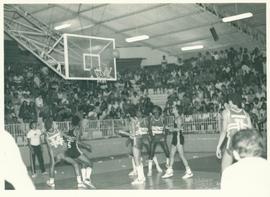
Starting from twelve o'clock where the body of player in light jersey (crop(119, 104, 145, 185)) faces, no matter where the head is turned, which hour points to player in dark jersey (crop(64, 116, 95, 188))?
The player in dark jersey is roughly at 11 o'clock from the player in light jersey.

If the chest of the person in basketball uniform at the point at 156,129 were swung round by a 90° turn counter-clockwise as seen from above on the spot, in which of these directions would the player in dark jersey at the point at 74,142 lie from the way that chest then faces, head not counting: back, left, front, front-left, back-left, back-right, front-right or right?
back-right

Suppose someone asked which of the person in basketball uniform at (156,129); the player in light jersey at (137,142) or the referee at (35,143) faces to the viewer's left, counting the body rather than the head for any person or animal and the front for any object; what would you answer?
the player in light jersey at (137,142)

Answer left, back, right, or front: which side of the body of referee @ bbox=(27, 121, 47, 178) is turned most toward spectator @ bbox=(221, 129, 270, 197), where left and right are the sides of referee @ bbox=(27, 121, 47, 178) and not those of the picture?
front

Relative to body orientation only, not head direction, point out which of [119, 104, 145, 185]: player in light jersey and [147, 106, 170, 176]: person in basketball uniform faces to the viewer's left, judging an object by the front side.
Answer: [119, 104, 145, 185]: player in light jersey

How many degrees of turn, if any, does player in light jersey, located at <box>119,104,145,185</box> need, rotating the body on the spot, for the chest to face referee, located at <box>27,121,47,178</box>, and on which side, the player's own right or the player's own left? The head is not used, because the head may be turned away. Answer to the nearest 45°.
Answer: approximately 45° to the player's own right

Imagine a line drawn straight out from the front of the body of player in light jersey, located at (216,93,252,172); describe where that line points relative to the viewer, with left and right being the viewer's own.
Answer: facing away from the viewer and to the left of the viewer

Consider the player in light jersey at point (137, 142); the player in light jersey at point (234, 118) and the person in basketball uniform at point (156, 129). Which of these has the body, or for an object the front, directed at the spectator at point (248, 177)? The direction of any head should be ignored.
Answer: the person in basketball uniform at point (156, 129)

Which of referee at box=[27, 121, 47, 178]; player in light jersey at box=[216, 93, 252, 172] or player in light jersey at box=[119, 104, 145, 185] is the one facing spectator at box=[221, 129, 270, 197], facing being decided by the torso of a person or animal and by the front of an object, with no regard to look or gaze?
referee at box=[27, 121, 47, 178]

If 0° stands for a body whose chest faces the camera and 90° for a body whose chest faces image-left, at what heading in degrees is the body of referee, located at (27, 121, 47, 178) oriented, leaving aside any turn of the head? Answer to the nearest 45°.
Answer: approximately 0°

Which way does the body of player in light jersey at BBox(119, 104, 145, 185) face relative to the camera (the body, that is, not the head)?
to the viewer's left

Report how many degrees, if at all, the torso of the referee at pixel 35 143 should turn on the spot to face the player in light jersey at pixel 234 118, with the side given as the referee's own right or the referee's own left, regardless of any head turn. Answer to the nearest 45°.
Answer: approximately 45° to the referee's own left

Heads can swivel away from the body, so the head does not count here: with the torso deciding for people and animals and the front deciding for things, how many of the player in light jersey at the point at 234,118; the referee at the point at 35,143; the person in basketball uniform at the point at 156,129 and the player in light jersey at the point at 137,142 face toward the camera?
2

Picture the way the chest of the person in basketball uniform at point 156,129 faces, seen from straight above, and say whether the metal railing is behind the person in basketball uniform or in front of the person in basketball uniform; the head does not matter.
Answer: behind

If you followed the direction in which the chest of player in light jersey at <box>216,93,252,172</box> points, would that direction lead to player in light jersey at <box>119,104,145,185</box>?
yes

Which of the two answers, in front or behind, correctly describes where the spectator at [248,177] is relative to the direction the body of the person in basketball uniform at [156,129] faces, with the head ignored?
in front
